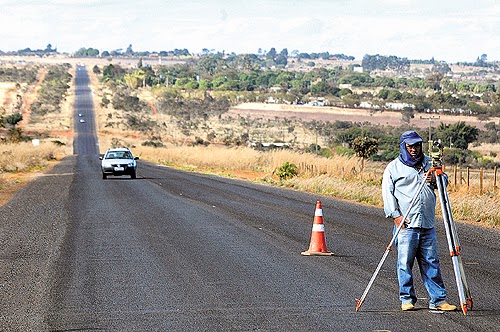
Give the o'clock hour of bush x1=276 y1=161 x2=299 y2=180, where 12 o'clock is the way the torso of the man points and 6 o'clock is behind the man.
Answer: The bush is roughly at 7 o'clock from the man.

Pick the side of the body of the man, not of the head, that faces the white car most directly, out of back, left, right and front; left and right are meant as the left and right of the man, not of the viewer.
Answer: back

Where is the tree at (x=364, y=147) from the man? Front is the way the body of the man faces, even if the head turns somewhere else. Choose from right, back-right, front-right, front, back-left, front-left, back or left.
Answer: back-left

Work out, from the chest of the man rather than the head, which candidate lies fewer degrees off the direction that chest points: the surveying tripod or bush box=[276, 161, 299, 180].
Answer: the surveying tripod

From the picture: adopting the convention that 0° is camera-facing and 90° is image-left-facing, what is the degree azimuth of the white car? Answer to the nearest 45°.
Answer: approximately 0°

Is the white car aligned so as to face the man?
yes

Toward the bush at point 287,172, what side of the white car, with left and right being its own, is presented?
left

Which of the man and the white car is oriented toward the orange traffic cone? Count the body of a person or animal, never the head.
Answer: the white car

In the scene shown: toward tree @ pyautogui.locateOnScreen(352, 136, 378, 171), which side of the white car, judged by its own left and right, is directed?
left

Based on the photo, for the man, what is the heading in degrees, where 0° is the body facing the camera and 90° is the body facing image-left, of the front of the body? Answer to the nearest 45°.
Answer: approximately 315°

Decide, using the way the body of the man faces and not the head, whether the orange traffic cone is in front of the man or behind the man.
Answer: behind

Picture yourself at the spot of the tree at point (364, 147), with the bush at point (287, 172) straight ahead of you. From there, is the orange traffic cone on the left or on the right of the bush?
left
